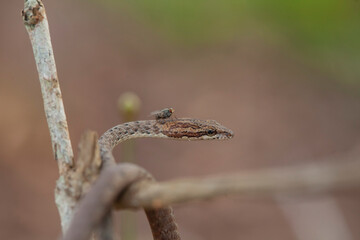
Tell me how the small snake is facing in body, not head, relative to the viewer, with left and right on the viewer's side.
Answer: facing to the right of the viewer
